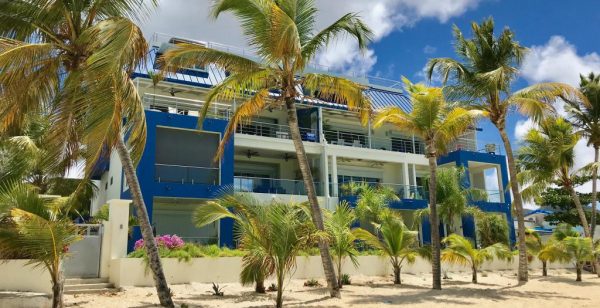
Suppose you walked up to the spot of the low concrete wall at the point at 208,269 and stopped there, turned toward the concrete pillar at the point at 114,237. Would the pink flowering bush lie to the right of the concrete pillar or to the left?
right

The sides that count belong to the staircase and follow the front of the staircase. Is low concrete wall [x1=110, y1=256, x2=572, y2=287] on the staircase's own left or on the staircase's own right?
on the staircase's own left

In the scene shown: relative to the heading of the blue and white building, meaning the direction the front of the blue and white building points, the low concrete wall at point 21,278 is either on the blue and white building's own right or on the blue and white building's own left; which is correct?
on the blue and white building's own right

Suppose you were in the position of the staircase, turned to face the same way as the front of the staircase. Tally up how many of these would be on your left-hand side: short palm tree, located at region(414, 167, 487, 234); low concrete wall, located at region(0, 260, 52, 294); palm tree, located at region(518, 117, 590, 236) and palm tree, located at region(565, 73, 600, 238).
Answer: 3

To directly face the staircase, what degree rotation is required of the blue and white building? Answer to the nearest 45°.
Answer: approximately 45° to its right

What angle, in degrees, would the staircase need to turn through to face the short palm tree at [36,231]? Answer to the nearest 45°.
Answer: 0° — it already faces it

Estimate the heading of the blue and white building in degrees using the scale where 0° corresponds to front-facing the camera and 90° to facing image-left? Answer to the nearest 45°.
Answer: approximately 315°

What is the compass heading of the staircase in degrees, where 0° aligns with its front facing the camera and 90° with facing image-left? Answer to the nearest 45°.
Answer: approximately 0°
